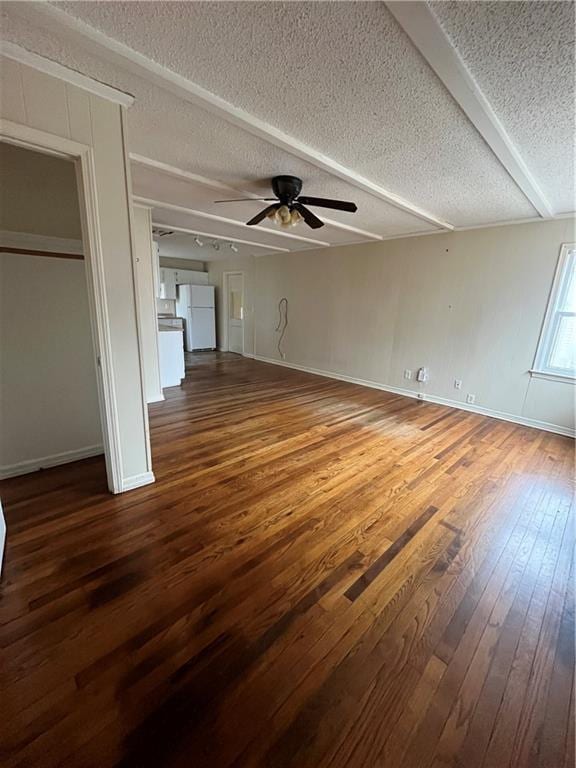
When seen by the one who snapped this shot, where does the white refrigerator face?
facing the viewer and to the right of the viewer

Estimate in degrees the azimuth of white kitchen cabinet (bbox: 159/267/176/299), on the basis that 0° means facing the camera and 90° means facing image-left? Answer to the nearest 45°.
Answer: approximately 315°

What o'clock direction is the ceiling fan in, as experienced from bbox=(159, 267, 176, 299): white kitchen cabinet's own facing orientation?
The ceiling fan is roughly at 1 o'clock from the white kitchen cabinet.

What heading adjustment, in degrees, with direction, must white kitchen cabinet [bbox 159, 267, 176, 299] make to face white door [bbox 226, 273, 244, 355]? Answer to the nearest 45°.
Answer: approximately 45° to its left

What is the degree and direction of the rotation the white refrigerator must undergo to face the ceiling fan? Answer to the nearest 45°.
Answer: approximately 45° to its right

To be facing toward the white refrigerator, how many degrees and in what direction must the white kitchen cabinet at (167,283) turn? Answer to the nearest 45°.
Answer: approximately 90° to its left

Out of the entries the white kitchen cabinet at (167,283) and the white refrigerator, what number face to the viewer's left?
0
